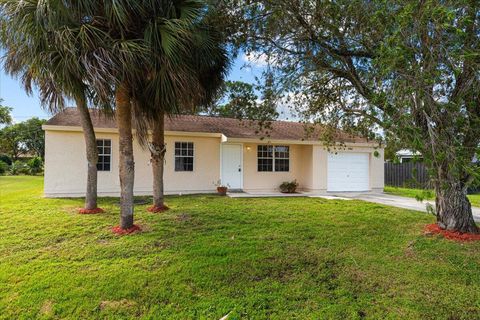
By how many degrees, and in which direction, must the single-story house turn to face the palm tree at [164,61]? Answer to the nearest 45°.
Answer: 0° — it already faces it

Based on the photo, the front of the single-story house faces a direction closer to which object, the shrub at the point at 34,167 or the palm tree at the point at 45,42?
the palm tree

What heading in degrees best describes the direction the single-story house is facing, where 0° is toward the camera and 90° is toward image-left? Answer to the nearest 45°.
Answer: approximately 0°

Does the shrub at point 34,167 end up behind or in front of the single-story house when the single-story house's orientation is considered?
behind

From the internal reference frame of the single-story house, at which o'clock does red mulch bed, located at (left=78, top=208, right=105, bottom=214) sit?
The red mulch bed is roughly at 1 o'clock from the single-story house.

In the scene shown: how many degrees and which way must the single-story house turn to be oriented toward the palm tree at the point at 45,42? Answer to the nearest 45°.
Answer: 0° — it already faces it

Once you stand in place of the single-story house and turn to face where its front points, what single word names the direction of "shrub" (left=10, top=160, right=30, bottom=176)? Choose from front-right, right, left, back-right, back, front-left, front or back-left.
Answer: back-right
